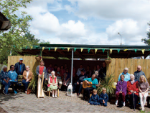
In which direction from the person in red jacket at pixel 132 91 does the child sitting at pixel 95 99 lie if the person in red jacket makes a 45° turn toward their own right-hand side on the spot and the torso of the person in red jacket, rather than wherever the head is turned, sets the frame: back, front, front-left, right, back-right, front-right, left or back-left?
front-right

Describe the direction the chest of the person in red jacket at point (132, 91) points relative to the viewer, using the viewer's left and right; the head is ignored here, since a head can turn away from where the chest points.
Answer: facing the viewer

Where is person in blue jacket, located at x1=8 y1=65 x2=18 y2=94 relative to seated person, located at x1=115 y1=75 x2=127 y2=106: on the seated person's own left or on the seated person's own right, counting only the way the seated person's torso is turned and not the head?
on the seated person's own right

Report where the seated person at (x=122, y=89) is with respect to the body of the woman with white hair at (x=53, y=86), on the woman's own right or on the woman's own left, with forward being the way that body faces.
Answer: on the woman's own left

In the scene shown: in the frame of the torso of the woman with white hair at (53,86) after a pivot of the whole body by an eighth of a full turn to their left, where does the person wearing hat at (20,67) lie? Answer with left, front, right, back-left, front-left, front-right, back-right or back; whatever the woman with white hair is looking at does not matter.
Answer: back

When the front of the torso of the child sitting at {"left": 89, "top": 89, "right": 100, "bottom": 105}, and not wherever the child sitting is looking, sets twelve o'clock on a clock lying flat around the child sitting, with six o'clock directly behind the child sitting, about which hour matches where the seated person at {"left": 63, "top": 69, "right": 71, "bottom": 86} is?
The seated person is roughly at 5 o'clock from the child sitting.

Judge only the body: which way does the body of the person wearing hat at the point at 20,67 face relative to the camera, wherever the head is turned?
toward the camera

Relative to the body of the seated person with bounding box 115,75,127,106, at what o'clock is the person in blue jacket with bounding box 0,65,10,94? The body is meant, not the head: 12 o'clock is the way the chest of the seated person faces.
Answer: The person in blue jacket is roughly at 3 o'clock from the seated person.

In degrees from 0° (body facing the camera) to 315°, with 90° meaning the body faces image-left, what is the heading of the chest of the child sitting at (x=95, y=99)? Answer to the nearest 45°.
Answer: approximately 0°

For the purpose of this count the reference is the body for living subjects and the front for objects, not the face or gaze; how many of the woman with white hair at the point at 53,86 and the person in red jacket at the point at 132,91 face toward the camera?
2

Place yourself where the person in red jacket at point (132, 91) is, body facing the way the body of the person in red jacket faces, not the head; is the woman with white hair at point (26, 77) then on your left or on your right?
on your right

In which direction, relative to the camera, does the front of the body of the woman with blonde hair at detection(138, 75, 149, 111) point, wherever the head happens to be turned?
toward the camera

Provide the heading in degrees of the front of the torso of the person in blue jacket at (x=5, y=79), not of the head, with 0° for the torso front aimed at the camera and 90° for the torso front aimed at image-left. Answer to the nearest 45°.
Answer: approximately 315°
